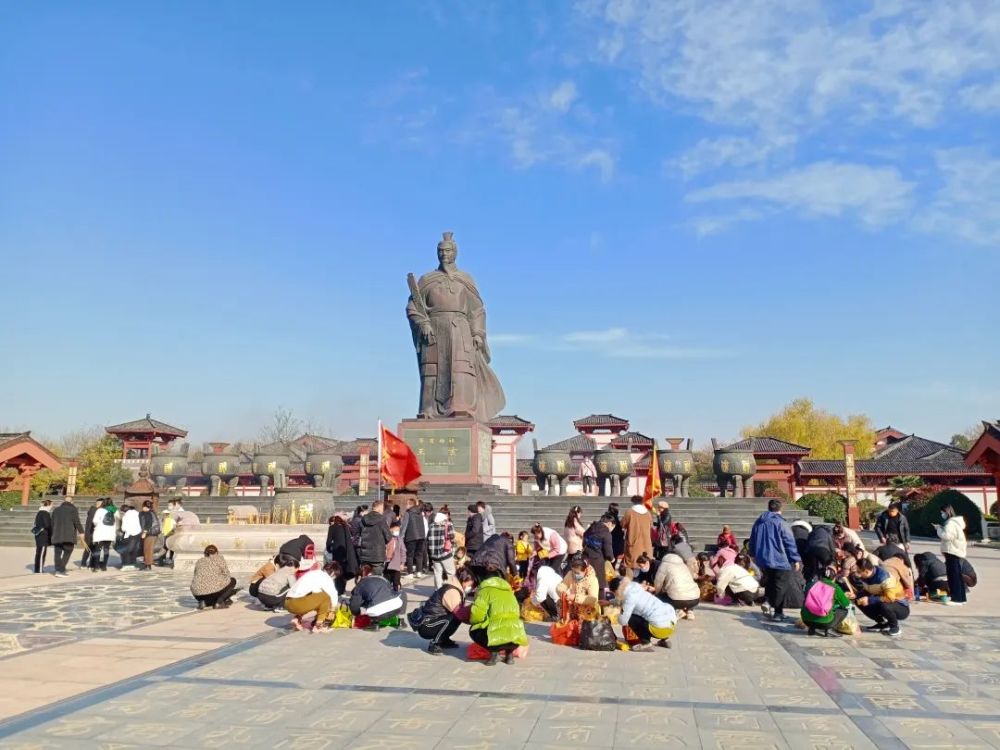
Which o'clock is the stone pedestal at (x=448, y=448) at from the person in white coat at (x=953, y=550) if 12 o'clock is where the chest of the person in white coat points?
The stone pedestal is roughly at 1 o'clock from the person in white coat.

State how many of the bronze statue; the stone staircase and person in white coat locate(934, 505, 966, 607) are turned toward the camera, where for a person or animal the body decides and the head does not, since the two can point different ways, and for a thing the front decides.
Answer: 2

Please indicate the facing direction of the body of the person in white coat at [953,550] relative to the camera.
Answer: to the viewer's left

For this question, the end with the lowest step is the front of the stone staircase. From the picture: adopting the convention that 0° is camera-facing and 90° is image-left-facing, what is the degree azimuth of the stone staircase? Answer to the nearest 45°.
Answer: approximately 0°

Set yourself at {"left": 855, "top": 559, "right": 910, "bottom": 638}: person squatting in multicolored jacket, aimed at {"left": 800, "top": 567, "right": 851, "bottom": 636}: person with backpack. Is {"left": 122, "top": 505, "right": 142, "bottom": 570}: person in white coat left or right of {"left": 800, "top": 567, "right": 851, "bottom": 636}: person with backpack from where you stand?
right

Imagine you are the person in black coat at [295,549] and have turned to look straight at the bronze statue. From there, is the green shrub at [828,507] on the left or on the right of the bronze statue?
right

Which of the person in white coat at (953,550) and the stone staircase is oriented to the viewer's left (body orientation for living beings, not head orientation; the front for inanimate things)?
the person in white coat

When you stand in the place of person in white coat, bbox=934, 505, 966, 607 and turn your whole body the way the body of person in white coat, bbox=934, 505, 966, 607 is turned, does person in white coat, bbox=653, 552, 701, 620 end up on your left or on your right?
on your left
